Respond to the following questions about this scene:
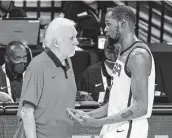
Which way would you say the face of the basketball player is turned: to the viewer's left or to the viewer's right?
to the viewer's left

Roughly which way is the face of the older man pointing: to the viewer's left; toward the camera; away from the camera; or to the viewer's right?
to the viewer's right

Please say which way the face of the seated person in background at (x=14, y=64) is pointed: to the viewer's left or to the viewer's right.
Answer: to the viewer's right

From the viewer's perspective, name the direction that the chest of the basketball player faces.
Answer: to the viewer's left

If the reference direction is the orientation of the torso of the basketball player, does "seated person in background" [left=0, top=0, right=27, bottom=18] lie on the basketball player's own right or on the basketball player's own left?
on the basketball player's own right

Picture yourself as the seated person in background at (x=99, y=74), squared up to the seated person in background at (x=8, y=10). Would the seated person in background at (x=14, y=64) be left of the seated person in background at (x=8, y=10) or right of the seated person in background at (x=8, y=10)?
left

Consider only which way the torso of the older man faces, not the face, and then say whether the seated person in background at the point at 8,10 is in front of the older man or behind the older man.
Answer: behind

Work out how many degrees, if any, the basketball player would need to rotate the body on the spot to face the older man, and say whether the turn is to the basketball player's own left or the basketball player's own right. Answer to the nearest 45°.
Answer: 0° — they already face them

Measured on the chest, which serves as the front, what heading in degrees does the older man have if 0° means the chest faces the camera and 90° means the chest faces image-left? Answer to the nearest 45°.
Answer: approximately 315°

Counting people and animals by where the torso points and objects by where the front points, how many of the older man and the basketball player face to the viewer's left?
1
